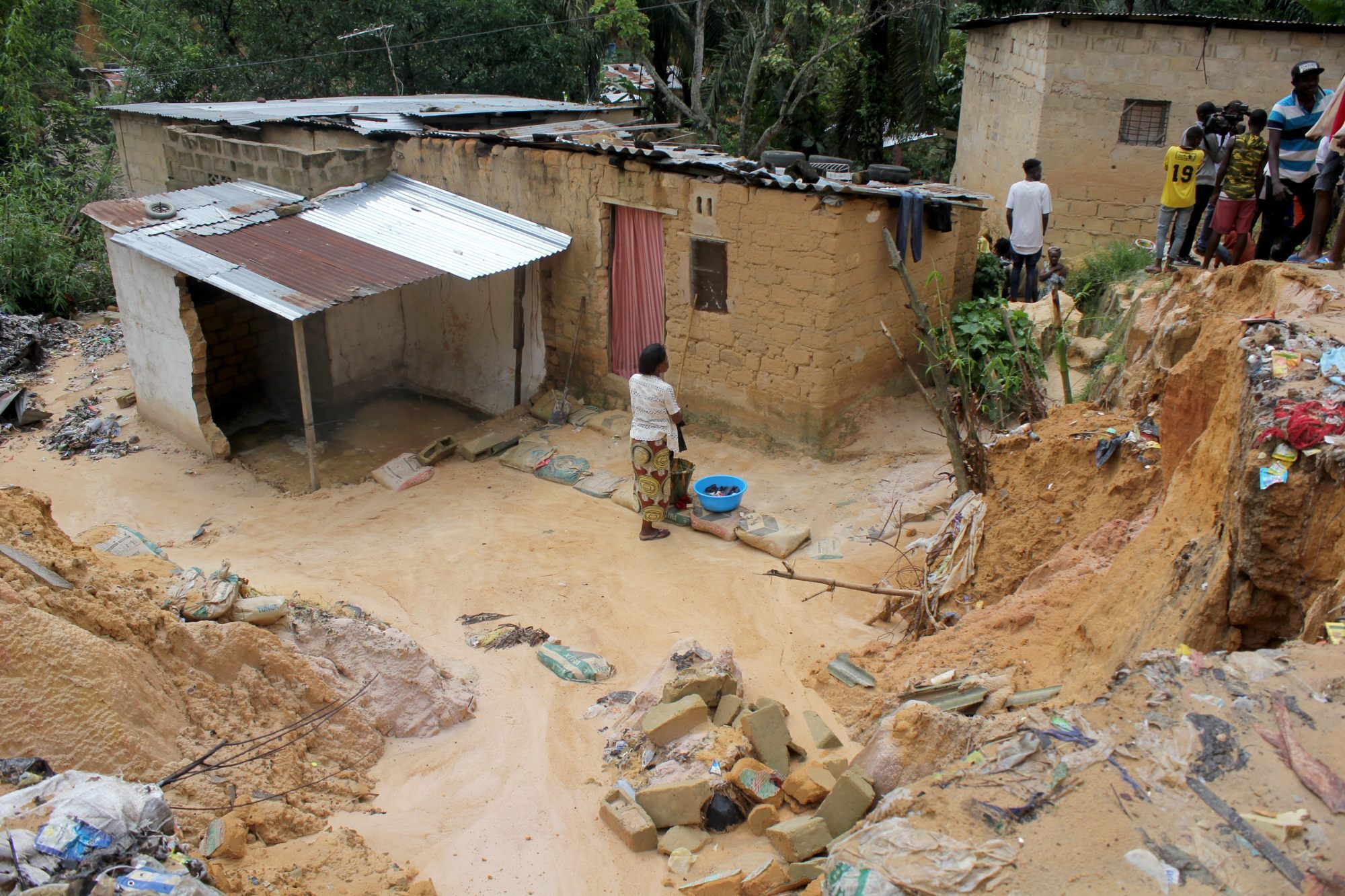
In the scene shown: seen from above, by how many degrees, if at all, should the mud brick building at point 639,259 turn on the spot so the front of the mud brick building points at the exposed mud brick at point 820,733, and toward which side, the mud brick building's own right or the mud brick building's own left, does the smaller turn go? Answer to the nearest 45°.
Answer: approximately 45° to the mud brick building's own left

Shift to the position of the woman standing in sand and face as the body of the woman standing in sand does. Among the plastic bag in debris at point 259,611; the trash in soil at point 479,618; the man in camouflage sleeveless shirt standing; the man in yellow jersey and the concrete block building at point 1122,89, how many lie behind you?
2

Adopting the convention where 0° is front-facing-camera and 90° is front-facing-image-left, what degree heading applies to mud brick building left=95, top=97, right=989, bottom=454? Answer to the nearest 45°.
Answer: approximately 45°

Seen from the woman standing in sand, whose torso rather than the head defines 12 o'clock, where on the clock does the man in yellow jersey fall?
The man in yellow jersey is roughly at 1 o'clock from the woman standing in sand.

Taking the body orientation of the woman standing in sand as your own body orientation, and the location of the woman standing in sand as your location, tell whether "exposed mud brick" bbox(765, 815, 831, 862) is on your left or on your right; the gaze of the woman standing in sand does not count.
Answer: on your right

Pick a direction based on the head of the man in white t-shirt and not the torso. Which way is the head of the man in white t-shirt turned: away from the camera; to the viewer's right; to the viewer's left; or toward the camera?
away from the camera

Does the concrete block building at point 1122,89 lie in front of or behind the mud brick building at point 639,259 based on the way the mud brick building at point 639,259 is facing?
behind

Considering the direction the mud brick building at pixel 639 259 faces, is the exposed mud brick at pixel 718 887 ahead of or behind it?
ahead

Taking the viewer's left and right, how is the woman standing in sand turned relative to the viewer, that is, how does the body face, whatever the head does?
facing away from the viewer and to the right of the viewer

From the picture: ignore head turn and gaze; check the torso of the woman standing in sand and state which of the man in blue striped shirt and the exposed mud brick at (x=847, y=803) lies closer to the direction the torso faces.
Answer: the man in blue striped shirt

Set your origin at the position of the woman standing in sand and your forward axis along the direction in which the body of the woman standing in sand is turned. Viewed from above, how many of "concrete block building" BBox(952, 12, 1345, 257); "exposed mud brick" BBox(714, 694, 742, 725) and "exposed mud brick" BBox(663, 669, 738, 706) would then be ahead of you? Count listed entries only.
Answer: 1

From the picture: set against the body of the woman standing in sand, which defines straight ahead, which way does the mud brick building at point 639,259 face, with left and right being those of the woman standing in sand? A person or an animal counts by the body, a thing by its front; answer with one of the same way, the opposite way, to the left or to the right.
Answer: the opposite way

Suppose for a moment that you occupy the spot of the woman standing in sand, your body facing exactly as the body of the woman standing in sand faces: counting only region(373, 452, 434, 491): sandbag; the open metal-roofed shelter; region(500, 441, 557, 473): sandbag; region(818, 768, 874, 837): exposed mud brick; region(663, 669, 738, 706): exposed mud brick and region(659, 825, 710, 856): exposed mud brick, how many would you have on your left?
3
